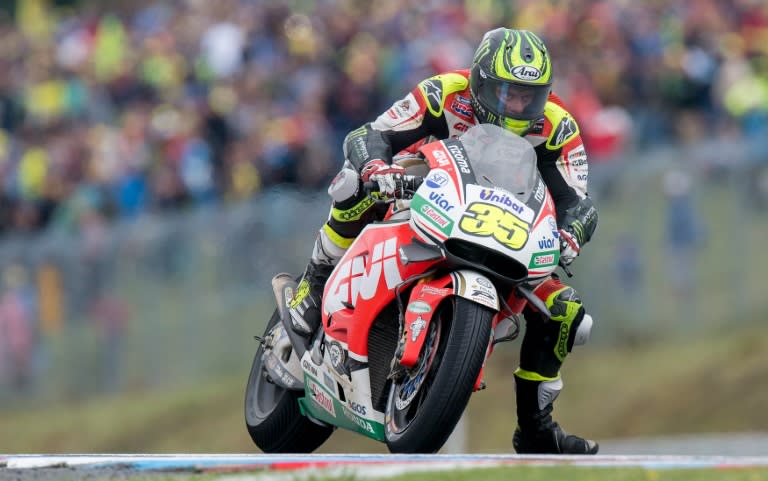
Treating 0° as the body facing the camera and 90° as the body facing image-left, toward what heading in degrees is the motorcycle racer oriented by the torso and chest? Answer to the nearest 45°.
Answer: approximately 315°

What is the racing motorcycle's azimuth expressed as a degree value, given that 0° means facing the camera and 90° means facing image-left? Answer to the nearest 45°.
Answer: approximately 315°

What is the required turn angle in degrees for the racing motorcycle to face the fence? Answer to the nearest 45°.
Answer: approximately 135° to its left
